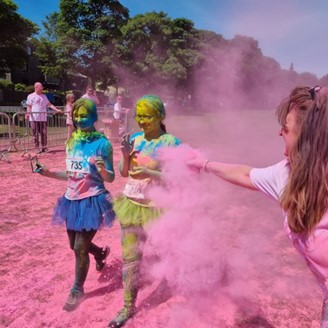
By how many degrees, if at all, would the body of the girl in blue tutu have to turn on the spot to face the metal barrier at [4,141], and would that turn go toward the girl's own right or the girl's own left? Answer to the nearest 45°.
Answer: approximately 135° to the girl's own right

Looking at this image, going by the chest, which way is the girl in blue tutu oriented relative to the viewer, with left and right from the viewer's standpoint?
facing the viewer and to the left of the viewer

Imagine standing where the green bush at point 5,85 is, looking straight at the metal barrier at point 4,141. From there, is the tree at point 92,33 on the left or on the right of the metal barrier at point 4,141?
left

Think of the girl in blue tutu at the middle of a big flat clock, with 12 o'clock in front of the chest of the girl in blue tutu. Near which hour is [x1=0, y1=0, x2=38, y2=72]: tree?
The tree is roughly at 4 o'clock from the girl in blue tutu.

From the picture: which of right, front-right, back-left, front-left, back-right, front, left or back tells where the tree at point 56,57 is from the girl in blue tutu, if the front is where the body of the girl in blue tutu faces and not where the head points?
back-right

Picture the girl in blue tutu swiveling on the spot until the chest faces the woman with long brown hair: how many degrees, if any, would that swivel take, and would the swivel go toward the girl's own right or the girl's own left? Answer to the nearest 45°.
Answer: approximately 90° to the girl's own left

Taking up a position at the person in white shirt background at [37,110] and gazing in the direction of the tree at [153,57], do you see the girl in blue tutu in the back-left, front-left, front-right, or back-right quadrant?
back-right

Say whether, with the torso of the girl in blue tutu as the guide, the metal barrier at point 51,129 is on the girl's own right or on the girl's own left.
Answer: on the girl's own right

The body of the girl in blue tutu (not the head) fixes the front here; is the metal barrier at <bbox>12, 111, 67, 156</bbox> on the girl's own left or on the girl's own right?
on the girl's own right
